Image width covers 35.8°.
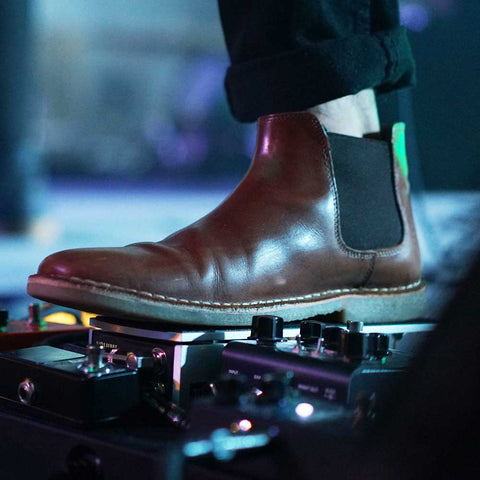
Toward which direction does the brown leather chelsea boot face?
to the viewer's left

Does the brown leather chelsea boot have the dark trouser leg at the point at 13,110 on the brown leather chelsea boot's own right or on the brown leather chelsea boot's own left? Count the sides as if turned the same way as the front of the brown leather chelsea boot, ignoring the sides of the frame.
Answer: on the brown leather chelsea boot's own right
